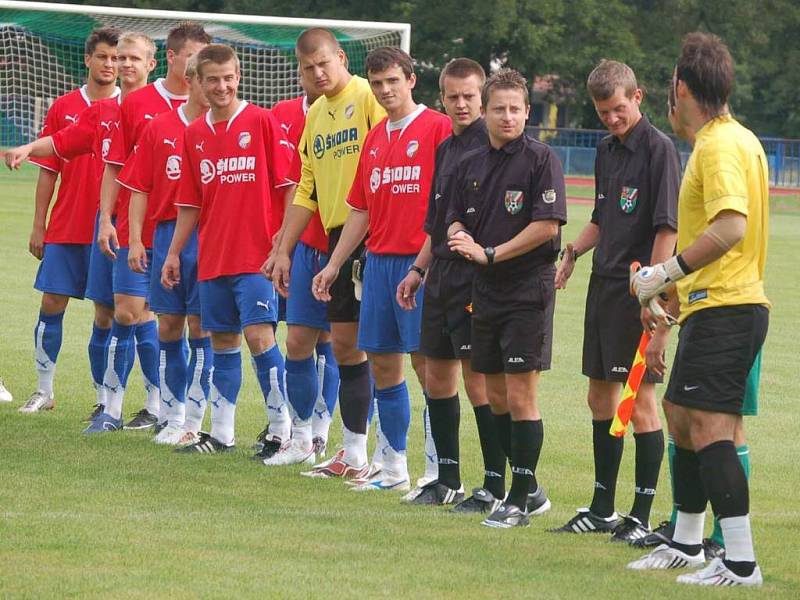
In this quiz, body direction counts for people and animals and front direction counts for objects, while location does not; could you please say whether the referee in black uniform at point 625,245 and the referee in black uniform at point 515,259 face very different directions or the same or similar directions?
same or similar directions

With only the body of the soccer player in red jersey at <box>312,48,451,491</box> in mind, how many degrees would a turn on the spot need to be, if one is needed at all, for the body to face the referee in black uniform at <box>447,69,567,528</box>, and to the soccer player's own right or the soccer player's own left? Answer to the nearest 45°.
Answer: approximately 90° to the soccer player's own left

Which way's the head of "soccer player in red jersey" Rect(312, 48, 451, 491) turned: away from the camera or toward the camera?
toward the camera

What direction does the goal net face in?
toward the camera

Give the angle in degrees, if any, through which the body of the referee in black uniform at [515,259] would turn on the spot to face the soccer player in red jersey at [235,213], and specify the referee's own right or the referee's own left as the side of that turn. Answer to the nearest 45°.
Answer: approximately 90° to the referee's own right

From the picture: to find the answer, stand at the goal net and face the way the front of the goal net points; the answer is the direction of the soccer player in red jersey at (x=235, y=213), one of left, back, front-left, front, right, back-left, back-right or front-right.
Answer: front

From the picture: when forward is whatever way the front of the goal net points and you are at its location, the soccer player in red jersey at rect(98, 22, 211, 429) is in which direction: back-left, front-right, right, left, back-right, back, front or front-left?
front

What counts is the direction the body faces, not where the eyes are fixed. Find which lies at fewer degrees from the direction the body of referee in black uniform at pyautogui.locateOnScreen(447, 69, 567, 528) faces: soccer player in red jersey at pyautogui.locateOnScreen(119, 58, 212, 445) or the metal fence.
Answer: the soccer player in red jersey

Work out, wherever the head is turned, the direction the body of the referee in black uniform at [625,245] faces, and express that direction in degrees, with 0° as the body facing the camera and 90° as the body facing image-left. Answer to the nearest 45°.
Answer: approximately 45°

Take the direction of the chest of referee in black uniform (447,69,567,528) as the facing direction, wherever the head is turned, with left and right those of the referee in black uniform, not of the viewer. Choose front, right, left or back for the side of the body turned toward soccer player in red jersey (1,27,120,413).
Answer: right

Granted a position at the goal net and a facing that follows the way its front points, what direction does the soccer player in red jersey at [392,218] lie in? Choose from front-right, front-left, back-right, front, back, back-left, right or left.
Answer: front

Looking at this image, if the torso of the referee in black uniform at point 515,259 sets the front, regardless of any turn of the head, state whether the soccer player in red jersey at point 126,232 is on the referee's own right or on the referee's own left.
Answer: on the referee's own right

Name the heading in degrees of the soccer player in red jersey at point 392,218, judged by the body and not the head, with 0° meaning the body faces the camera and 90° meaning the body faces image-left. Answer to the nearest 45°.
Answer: approximately 45°

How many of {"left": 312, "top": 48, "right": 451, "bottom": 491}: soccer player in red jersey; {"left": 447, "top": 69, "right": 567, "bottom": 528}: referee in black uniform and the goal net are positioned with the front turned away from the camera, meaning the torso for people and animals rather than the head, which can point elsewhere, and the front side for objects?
0

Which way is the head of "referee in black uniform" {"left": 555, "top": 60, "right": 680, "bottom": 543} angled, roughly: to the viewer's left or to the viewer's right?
to the viewer's left

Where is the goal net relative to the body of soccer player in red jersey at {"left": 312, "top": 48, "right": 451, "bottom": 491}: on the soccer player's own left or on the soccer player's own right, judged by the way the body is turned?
on the soccer player's own right

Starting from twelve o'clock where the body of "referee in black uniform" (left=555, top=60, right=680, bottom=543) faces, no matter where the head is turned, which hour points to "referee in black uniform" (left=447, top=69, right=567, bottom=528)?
"referee in black uniform" (left=447, top=69, right=567, bottom=528) is roughly at 2 o'clock from "referee in black uniform" (left=555, top=60, right=680, bottom=543).
